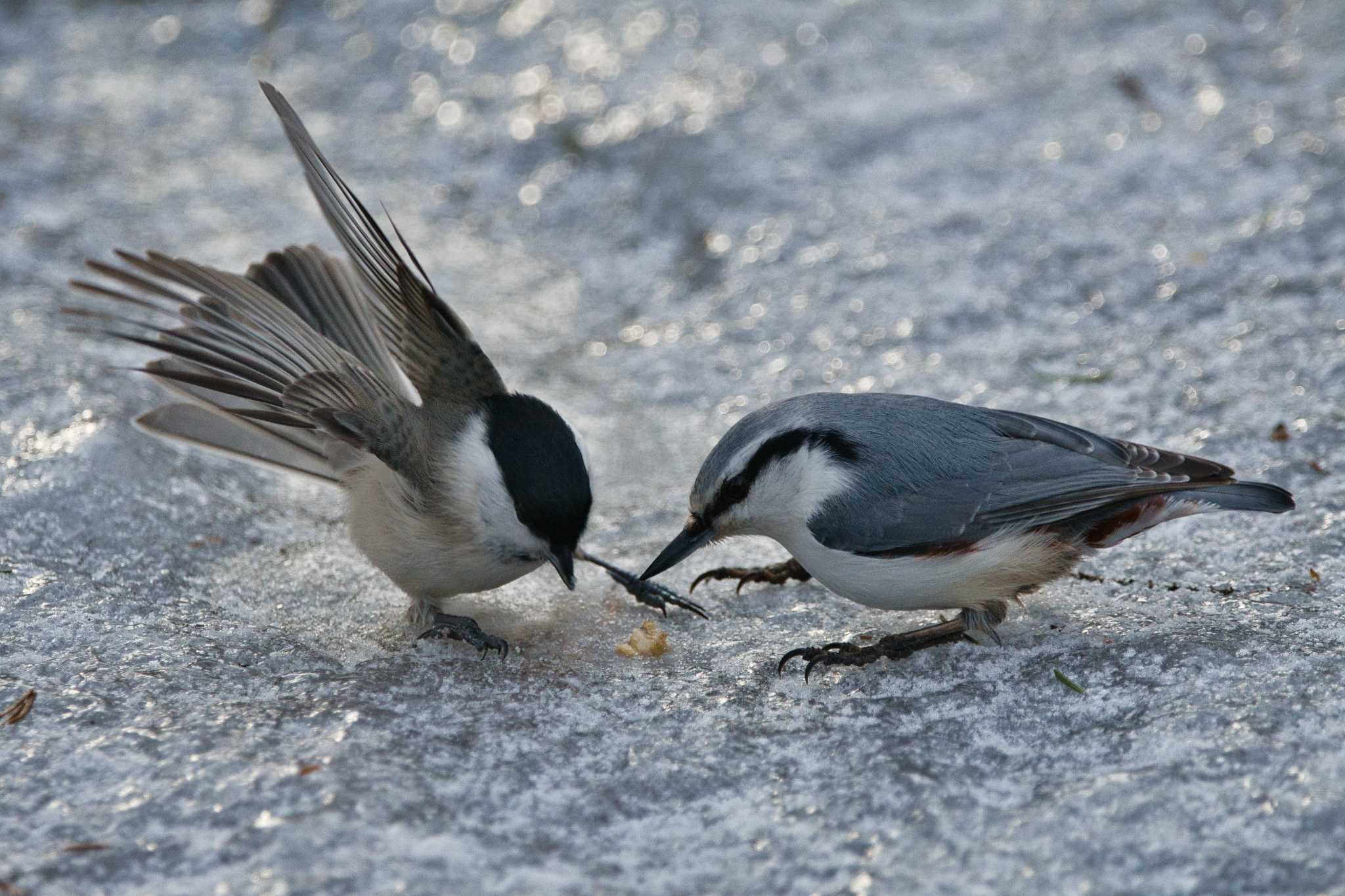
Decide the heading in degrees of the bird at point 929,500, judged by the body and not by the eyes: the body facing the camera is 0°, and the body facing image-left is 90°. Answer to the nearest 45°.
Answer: approximately 90°

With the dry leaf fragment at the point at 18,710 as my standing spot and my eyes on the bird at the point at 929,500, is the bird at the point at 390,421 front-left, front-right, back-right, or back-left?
front-left

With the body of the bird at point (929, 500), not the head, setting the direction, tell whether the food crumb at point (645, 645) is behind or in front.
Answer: in front

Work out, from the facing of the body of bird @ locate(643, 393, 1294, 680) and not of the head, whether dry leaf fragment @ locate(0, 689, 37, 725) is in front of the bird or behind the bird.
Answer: in front

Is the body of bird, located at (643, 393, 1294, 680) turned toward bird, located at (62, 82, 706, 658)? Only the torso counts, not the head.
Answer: yes

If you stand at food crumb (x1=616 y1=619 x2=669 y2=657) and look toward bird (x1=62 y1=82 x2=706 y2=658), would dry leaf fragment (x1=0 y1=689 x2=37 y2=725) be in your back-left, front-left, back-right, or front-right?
front-left

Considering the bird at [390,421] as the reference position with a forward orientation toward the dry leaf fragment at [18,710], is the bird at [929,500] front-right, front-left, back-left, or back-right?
back-left
